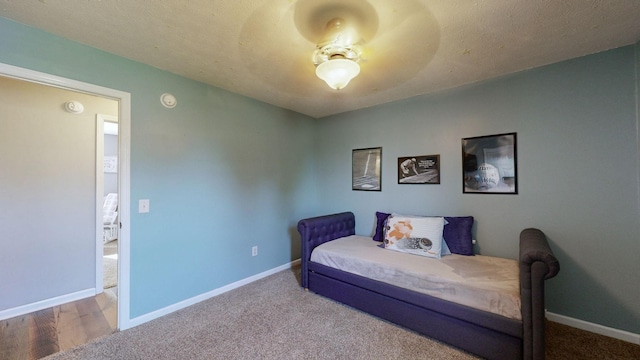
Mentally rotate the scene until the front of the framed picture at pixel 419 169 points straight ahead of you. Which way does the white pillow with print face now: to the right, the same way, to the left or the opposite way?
the same way

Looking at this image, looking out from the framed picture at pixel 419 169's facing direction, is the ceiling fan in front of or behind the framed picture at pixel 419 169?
in front

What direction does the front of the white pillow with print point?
toward the camera

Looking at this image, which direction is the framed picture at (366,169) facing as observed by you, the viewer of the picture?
facing the viewer and to the left of the viewer

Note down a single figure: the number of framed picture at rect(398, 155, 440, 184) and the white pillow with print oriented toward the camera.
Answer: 2

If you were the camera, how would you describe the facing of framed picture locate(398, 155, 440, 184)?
facing the viewer

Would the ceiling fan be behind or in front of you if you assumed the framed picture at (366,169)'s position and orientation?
in front
